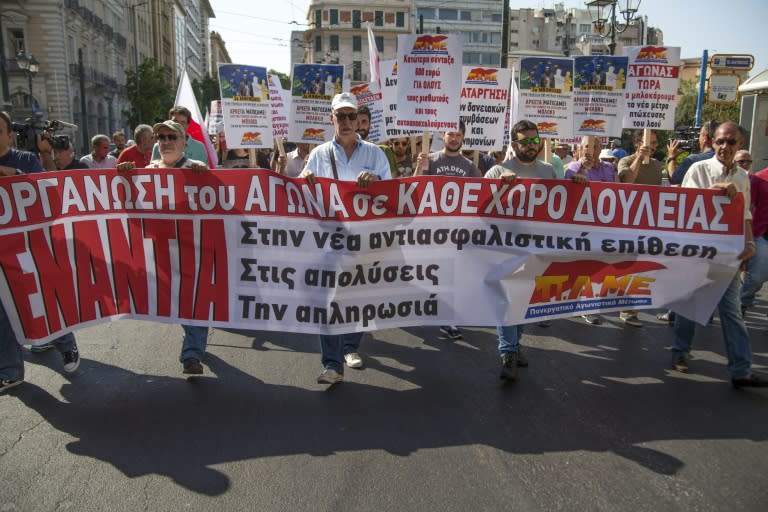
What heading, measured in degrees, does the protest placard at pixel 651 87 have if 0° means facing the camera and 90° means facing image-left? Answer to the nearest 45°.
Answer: approximately 0°

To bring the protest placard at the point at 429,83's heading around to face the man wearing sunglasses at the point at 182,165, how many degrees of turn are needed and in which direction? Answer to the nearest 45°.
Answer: approximately 45° to its right

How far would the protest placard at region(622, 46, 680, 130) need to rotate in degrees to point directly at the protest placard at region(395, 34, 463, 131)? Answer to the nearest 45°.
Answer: approximately 45° to its right

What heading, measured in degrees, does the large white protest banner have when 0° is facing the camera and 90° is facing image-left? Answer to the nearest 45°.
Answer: approximately 0°

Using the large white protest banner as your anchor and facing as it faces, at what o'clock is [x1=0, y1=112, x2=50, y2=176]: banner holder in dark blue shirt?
The banner holder in dark blue shirt is roughly at 3 o'clock from the large white protest banner.
